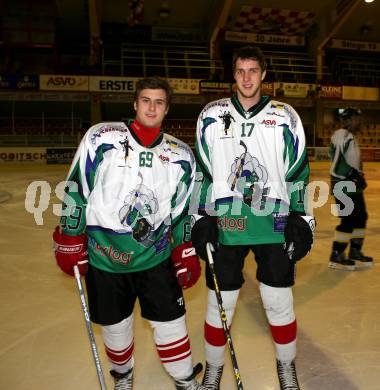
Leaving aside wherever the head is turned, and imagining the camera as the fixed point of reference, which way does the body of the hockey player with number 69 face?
toward the camera

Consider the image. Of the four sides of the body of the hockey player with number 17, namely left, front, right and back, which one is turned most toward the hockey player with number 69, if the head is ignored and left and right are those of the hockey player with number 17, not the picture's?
right

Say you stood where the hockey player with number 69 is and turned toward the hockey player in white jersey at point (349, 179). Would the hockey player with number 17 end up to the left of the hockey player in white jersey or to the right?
right

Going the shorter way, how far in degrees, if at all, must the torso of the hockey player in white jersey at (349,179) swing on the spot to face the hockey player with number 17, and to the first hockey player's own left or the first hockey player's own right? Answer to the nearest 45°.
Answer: approximately 90° to the first hockey player's own right

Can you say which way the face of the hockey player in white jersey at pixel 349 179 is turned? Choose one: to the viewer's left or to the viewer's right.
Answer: to the viewer's right

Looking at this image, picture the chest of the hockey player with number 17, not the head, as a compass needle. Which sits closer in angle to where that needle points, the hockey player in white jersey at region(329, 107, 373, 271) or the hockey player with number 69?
the hockey player with number 69

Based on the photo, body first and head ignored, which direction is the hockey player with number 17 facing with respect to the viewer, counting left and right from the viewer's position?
facing the viewer

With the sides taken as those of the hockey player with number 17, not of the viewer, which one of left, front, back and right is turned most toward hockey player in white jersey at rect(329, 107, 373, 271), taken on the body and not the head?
back

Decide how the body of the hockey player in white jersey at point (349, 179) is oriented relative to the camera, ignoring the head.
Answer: to the viewer's right

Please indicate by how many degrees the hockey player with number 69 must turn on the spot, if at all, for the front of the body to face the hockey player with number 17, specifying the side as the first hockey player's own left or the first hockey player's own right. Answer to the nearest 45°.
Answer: approximately 90° to the first hockey player's own left
